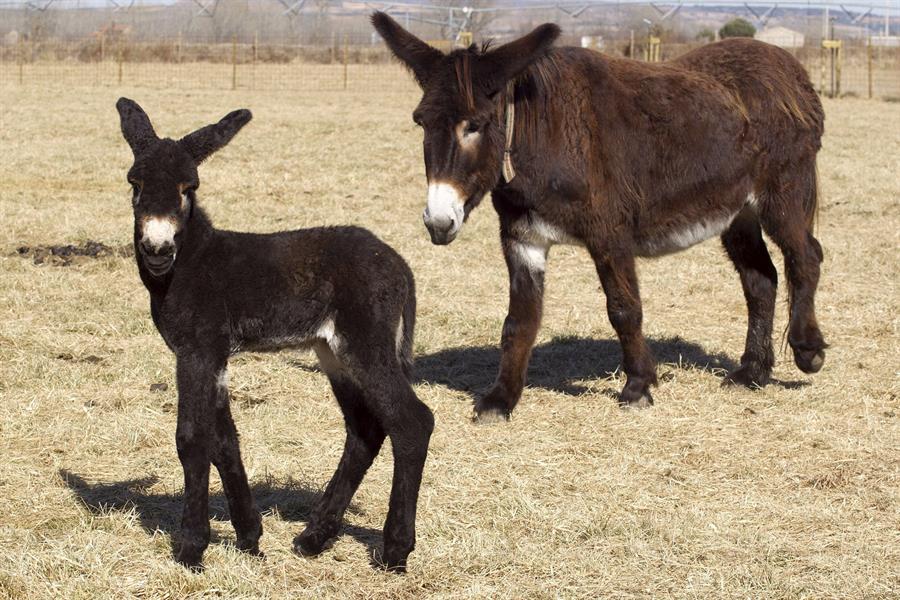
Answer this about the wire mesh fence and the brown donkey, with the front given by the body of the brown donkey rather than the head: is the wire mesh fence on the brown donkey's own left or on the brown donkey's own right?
on the brown donkey's own right

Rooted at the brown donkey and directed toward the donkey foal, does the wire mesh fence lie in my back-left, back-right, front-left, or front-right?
back-right

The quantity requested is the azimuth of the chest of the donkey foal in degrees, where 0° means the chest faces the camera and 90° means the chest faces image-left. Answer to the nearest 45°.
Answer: approximately 90°

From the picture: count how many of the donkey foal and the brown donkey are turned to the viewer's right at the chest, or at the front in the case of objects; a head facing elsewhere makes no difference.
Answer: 0

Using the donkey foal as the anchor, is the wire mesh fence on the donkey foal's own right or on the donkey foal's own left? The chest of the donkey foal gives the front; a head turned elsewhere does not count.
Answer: on the donkey foal's own right

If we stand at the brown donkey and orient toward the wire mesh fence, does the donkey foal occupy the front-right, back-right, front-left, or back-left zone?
back-left
